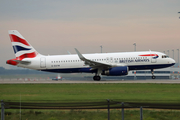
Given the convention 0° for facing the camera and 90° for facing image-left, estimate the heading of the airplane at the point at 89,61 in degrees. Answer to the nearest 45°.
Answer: approximately 270°
